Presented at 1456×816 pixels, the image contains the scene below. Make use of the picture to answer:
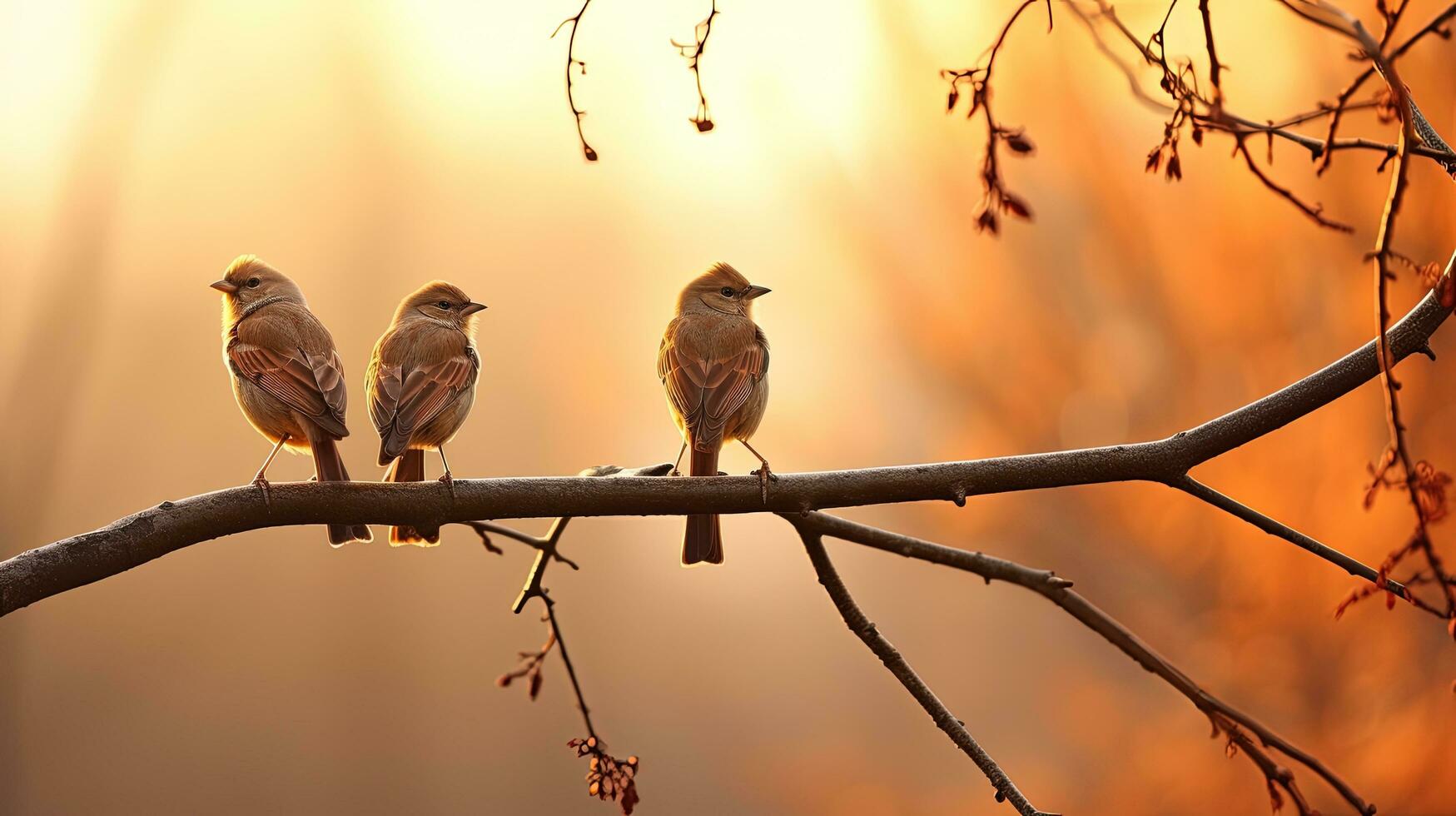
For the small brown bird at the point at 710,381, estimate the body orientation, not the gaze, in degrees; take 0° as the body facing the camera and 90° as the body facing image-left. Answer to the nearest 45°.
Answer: approximately 180°

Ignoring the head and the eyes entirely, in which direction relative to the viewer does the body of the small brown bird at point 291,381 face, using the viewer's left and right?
facing away from the viewer and to the left of the viewer

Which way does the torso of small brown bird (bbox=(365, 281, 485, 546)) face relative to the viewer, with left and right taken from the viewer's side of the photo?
facing away from the viewer and to the right of the viewer
